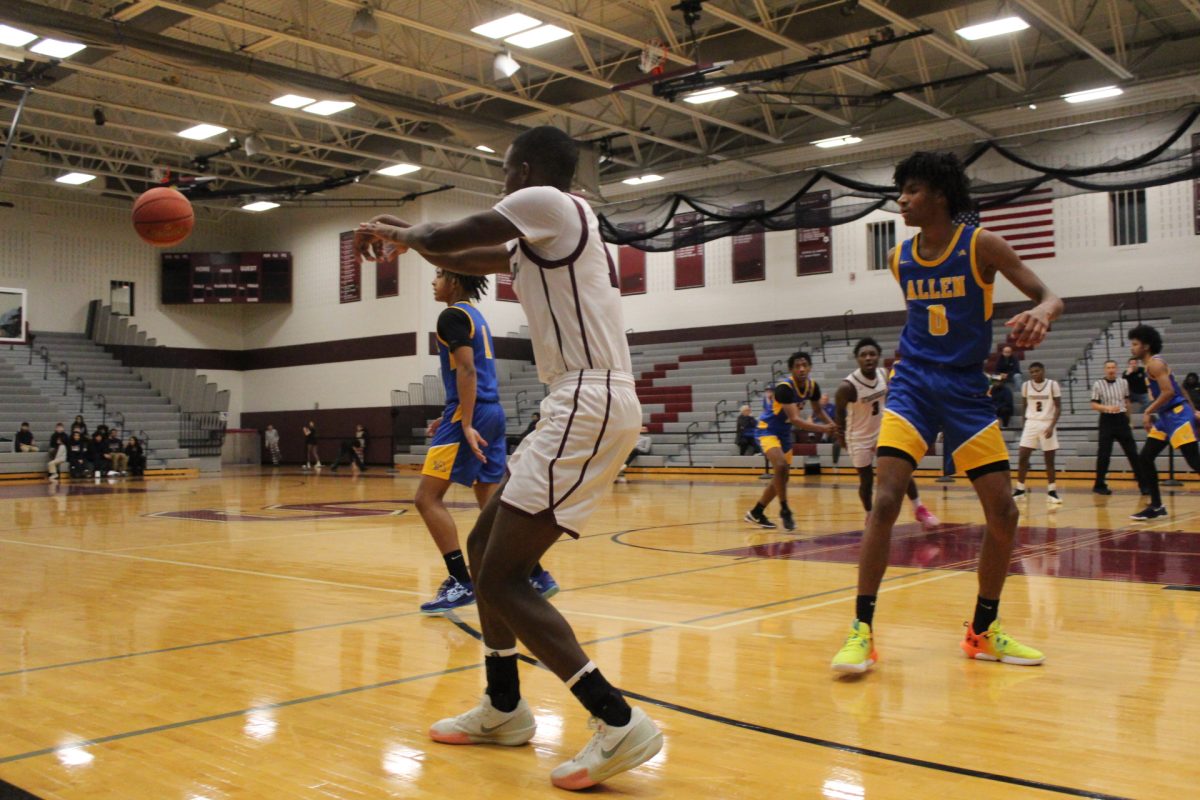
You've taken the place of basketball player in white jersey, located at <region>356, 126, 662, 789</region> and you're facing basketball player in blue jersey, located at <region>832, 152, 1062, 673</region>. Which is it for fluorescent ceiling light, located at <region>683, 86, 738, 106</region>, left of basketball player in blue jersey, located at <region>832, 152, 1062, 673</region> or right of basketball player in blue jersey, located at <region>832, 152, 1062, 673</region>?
left

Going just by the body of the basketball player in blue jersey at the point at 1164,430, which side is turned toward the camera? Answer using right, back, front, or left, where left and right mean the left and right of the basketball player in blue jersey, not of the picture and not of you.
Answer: left

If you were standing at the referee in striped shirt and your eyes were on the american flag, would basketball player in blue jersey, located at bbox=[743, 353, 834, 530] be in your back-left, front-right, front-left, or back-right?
back-left

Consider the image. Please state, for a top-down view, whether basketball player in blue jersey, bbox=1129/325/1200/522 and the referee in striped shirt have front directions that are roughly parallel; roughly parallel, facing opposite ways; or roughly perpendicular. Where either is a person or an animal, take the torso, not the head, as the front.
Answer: roughly perpendicular
